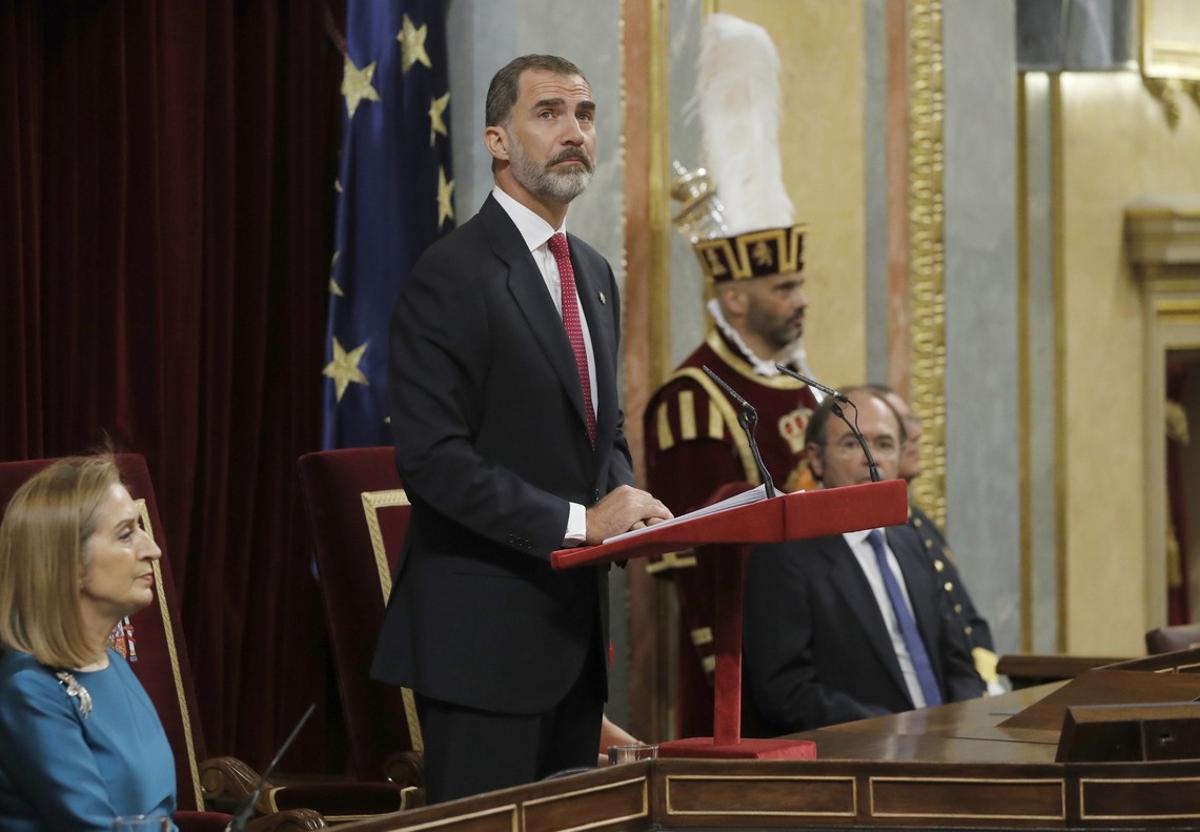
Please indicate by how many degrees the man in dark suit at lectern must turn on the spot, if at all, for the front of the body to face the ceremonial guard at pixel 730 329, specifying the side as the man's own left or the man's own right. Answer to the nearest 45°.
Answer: approximately 135° to the man's own left

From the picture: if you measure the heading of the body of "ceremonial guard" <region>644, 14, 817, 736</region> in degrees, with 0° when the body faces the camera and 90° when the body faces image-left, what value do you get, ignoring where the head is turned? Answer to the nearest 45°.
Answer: approximately 315°

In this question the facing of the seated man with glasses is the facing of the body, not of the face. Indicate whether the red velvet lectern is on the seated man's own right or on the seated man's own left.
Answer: on the seated man's own right

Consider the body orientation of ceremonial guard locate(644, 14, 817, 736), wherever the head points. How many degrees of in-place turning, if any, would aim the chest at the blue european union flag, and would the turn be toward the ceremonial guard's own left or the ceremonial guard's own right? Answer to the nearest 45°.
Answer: approximately 90° to the ceremonial guard's own right

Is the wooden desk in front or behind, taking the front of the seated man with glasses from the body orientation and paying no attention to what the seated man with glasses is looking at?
in front

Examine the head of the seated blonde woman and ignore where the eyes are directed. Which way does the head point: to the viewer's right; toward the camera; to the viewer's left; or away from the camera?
to the viewer's right

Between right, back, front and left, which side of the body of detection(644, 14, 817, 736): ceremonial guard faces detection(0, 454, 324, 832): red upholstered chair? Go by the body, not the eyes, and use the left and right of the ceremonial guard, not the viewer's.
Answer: right

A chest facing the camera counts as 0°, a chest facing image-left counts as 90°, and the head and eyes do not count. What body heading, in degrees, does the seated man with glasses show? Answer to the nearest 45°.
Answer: approximately 315°

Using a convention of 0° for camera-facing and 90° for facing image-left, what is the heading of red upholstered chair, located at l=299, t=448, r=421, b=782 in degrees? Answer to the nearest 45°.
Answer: approximately 315°
